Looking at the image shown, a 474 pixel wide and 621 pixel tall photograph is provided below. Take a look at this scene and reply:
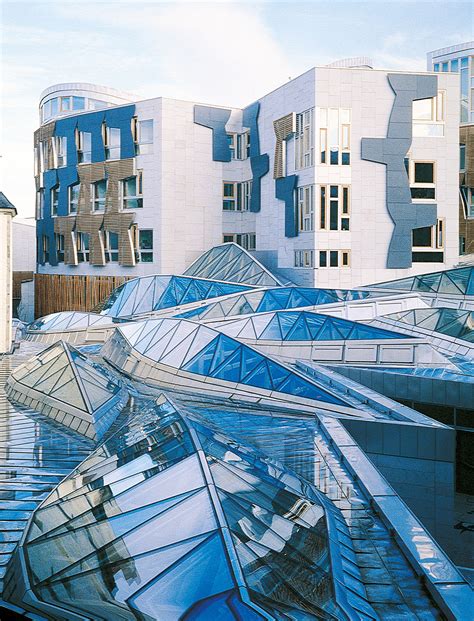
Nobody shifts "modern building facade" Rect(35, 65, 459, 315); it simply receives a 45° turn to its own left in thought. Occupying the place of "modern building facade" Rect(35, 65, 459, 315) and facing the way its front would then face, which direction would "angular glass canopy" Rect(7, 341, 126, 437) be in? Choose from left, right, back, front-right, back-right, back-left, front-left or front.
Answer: front-right

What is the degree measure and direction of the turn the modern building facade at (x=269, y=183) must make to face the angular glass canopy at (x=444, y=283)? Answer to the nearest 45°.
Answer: approximately 45° to its left

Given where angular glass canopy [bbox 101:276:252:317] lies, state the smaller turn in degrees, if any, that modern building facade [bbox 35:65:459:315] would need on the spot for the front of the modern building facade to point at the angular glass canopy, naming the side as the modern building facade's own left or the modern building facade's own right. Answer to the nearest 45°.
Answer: approximately 45° to the modern building facade's own right

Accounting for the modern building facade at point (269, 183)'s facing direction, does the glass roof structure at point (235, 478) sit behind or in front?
in front

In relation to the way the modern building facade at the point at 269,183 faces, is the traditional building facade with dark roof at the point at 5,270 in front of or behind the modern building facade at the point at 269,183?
in front

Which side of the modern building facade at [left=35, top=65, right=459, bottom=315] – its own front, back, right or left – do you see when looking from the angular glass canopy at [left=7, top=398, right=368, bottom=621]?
front

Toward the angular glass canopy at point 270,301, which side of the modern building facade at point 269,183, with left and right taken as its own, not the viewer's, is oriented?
front

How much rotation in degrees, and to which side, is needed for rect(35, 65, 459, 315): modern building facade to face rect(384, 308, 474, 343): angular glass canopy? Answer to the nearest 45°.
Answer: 0° — it already faces it

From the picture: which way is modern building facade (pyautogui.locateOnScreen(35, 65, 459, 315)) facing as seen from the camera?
toward the camera
